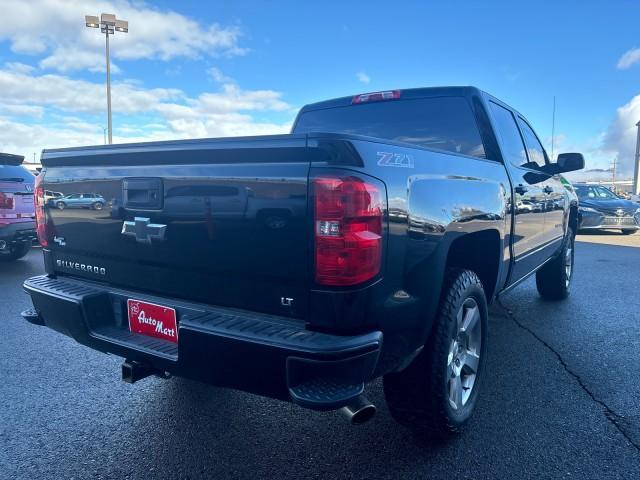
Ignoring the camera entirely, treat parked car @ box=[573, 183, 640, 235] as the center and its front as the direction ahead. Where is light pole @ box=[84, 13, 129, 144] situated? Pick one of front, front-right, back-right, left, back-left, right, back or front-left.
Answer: back-right

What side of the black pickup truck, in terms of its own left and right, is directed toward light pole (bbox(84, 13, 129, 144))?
left

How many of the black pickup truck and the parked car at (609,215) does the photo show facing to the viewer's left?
0

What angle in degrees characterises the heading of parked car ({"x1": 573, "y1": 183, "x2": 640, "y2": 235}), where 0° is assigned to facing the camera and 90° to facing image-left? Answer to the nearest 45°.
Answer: approximately 315°

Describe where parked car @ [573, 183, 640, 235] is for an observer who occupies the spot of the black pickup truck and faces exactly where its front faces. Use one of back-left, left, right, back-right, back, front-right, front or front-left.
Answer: front

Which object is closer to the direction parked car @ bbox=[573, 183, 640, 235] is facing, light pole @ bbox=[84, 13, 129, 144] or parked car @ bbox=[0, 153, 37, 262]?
the parked car

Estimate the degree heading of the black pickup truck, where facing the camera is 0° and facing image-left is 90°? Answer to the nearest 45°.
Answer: approximately 225°

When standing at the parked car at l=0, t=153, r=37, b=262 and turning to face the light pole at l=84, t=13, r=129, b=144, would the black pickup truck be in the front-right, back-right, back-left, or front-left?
back-right

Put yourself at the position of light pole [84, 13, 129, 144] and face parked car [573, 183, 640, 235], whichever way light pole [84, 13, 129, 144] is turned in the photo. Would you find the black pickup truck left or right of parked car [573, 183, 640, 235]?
right

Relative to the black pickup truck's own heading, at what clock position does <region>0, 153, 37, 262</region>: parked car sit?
The parked car is roughly at 9 o'clock from the black pickup truck.
